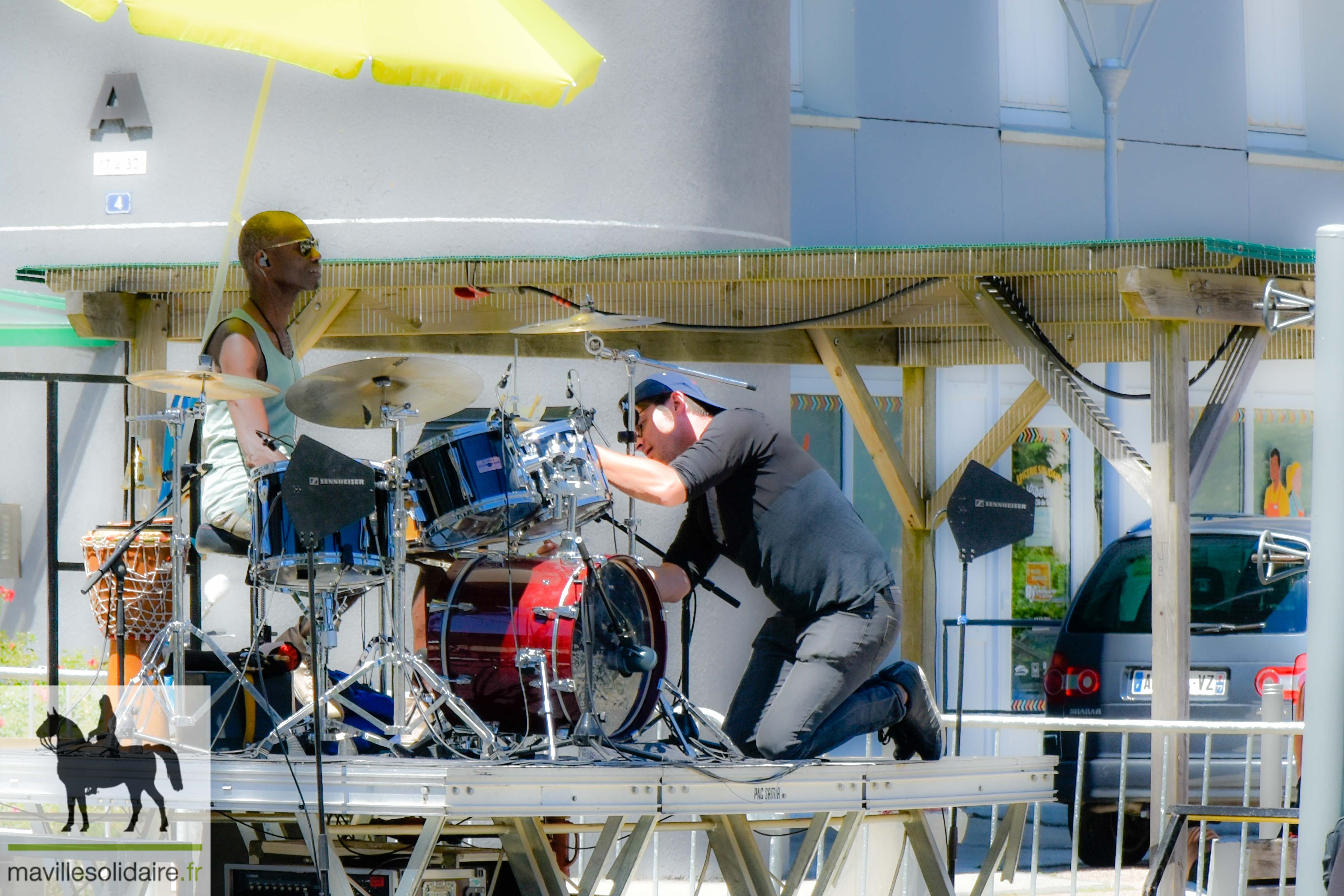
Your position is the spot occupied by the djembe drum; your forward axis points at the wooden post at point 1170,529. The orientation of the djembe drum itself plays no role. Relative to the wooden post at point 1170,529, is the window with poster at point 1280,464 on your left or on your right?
left

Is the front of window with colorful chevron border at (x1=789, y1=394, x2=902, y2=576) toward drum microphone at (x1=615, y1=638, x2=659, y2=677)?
yes

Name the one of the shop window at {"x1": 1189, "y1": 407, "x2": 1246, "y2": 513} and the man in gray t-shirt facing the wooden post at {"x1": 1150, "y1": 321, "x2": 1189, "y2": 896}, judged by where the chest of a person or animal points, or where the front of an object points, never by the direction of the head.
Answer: the shop window

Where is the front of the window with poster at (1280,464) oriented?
toward the camera

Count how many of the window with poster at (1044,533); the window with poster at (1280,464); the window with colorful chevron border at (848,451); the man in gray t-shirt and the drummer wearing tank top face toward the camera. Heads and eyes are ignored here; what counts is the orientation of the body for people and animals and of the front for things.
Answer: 3

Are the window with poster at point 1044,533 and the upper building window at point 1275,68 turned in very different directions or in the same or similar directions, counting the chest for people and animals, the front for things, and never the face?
same or similar directions

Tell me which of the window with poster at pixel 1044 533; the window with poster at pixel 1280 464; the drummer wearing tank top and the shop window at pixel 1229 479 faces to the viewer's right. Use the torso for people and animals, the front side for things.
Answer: the drummer wearing tank top

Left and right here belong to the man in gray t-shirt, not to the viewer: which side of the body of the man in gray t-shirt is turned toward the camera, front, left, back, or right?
left

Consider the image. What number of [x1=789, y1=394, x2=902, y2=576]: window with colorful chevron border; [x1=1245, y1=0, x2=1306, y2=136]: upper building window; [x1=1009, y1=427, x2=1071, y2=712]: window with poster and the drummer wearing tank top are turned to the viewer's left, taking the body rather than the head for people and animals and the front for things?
0

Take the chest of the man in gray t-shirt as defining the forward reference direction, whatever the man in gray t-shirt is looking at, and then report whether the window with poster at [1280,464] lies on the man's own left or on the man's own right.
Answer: on the man's own right

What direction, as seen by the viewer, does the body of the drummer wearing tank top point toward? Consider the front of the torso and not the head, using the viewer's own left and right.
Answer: facing to the right of the viewer

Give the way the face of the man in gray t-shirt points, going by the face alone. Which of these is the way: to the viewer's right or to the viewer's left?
to the viewer's left

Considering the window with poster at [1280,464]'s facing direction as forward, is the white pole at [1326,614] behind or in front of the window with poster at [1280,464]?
in front

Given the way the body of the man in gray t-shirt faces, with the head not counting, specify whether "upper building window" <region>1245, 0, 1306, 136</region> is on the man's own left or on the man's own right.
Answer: on the man's own right

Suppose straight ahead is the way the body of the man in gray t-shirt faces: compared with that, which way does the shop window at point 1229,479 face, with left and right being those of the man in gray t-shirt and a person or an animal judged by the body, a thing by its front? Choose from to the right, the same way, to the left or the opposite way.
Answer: to the left

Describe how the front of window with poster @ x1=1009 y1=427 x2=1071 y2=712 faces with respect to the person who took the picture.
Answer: facing the viewer

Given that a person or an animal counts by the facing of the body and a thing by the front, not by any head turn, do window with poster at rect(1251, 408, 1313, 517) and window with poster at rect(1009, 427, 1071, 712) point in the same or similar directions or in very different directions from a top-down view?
same or similar directions

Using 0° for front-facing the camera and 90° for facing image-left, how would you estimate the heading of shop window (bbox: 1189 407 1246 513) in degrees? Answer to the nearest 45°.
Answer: approximately 0°

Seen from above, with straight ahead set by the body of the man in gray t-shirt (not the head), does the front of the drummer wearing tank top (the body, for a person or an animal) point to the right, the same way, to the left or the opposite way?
the opposite way
